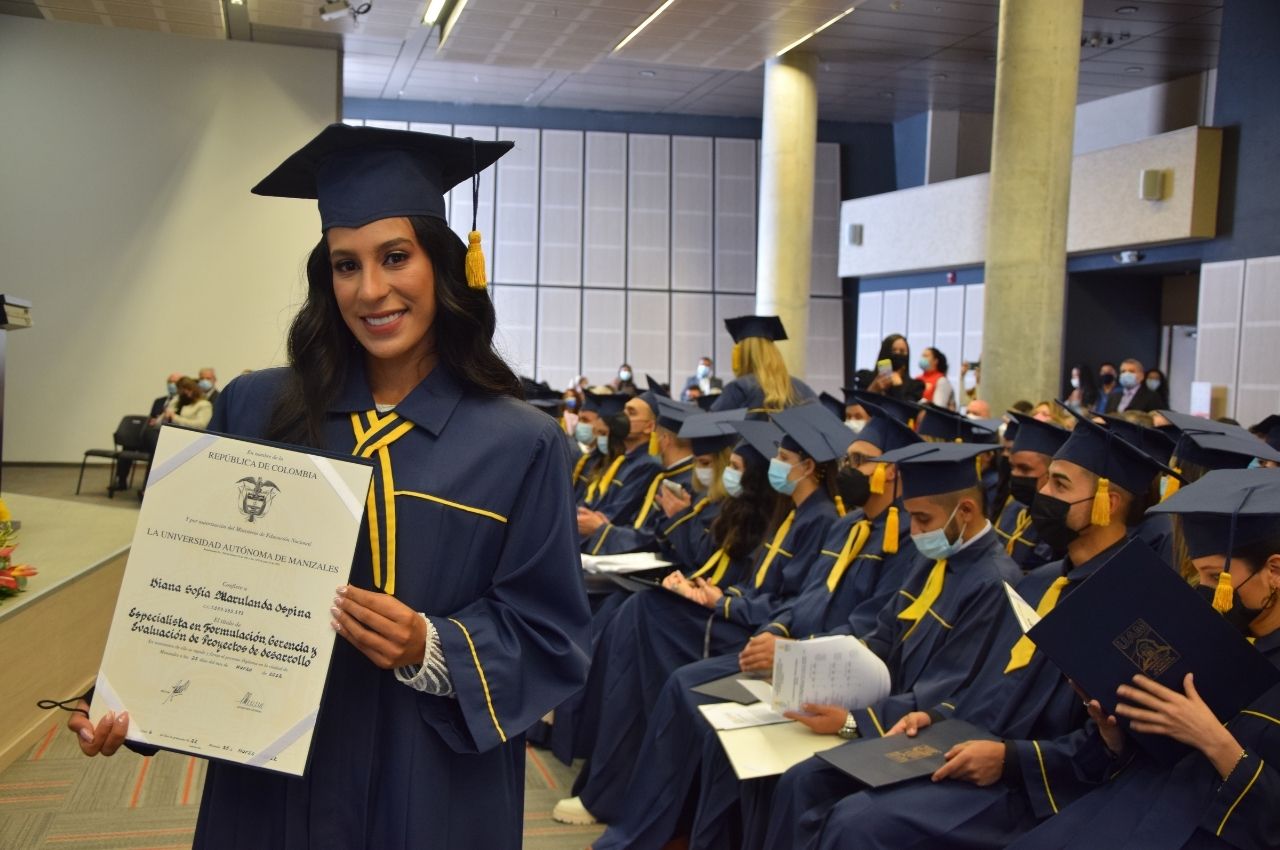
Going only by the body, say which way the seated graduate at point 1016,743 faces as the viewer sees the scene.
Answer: to the viewer's left

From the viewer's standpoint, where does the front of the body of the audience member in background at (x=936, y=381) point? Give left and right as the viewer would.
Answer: facing the viewer and to the left of the viewer

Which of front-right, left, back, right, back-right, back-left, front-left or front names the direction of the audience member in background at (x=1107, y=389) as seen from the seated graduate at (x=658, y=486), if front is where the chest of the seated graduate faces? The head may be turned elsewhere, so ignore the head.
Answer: back-right

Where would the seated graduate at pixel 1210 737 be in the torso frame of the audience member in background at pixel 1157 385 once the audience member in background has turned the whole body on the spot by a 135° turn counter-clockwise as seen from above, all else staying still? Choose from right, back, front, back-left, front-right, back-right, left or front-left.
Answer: right

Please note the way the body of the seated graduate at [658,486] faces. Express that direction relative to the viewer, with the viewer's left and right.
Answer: facing to the left of the viewer

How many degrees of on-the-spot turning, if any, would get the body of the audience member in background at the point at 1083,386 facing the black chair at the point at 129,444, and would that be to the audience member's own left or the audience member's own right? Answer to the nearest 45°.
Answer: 0° — they already face it

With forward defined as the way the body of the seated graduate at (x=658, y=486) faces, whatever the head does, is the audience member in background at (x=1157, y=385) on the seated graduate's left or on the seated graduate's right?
on the seated graduate's right

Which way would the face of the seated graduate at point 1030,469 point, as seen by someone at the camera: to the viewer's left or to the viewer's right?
to the viewer's left

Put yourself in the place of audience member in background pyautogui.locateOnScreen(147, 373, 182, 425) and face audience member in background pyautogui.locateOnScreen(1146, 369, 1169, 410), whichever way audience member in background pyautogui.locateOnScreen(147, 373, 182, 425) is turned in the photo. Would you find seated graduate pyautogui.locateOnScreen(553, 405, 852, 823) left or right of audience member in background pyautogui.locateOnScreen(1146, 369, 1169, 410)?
right

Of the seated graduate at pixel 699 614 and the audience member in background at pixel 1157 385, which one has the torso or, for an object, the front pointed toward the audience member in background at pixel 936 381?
the audience member in background at pixel 1157 385

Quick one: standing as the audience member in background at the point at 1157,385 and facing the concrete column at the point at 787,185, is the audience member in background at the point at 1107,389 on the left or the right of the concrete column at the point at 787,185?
right

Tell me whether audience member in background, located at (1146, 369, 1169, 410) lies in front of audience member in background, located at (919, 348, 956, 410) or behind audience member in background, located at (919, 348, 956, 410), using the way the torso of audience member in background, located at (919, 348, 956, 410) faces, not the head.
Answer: behind

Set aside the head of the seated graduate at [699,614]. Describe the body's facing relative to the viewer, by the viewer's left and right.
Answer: facing to the left of the viewer

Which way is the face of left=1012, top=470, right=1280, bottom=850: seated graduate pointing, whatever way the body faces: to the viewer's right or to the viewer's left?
to the viewer's left

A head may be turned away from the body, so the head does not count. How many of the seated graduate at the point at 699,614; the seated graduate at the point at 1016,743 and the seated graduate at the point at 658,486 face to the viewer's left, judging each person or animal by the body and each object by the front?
3

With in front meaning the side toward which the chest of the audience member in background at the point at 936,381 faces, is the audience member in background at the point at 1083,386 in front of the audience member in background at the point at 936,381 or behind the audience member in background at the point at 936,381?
behind
